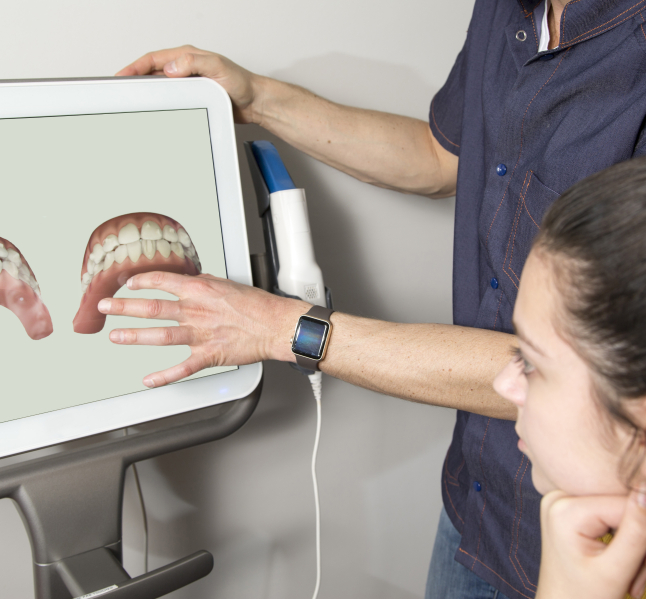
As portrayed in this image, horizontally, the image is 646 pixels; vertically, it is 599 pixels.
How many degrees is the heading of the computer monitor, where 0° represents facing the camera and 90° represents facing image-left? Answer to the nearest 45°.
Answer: approximately 315°
